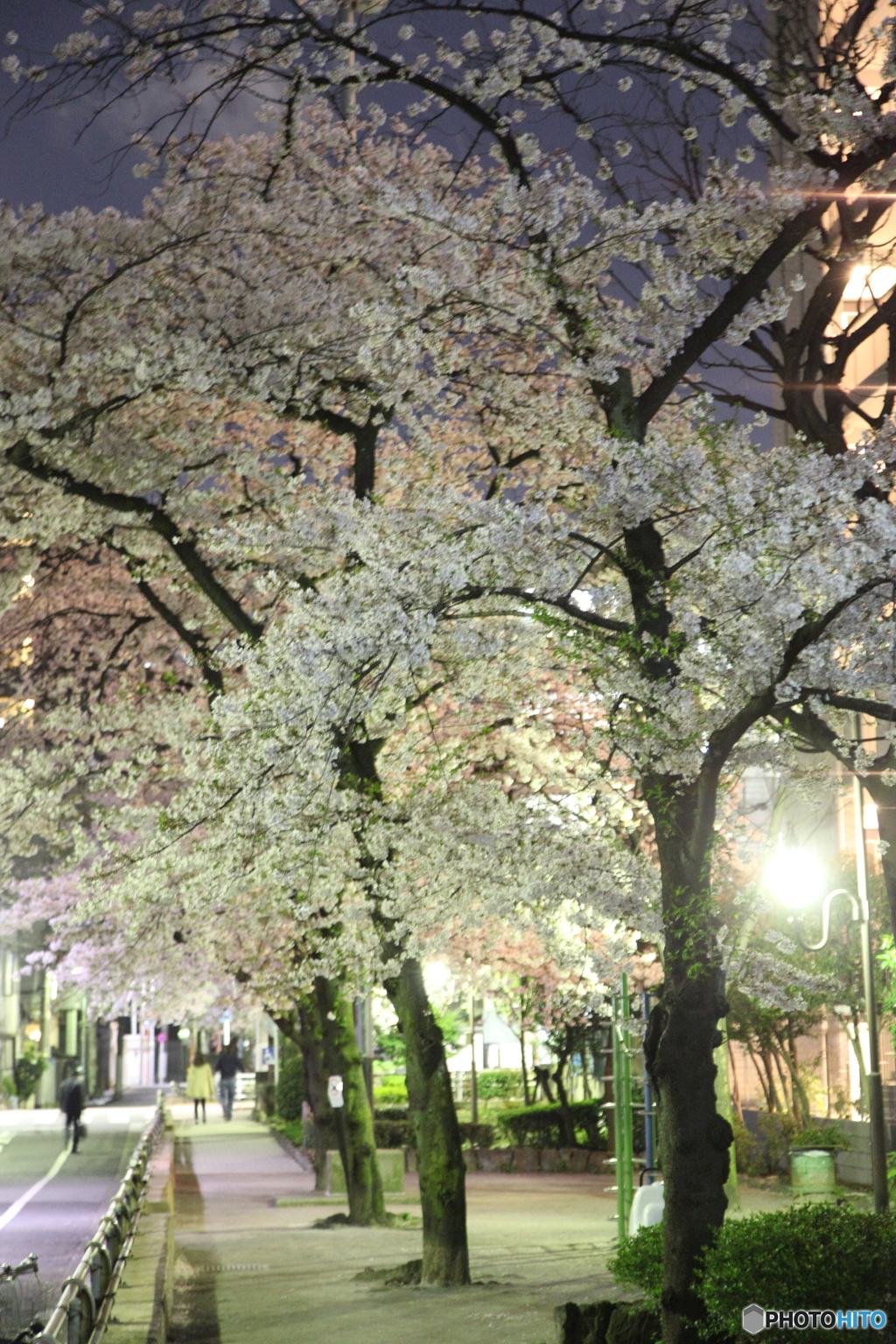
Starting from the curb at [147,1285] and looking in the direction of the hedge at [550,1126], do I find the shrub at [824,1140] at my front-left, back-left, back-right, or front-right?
front-right

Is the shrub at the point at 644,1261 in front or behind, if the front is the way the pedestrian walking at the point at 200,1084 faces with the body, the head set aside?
behind

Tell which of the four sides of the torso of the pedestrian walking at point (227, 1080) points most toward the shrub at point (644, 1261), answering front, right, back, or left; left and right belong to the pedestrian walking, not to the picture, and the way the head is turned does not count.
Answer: back

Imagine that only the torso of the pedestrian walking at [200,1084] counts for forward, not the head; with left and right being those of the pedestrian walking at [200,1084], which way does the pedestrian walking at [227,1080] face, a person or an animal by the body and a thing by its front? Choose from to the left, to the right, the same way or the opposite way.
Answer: the same way

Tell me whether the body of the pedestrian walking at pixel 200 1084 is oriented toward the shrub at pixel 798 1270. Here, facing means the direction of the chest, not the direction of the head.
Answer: no

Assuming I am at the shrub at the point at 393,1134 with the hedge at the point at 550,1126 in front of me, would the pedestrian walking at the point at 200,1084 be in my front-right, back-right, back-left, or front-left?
back-left

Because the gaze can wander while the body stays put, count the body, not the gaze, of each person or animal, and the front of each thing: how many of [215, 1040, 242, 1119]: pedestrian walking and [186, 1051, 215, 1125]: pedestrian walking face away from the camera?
2

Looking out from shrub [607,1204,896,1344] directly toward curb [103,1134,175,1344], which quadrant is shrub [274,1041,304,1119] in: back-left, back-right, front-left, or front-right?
front-right

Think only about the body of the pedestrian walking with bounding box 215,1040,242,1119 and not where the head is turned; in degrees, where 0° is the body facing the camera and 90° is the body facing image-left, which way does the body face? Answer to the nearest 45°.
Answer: approximately 180°

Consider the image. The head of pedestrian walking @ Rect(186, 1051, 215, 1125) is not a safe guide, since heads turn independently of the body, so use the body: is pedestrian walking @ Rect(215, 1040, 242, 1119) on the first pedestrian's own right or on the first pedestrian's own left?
on the first pedestrian's own right

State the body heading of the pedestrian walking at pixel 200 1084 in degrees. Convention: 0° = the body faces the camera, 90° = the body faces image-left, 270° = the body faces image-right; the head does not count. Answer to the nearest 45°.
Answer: approximately 180°

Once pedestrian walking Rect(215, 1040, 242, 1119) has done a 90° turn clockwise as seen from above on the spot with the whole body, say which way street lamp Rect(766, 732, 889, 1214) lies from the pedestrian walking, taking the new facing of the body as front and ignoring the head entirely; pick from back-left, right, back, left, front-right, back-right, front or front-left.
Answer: right

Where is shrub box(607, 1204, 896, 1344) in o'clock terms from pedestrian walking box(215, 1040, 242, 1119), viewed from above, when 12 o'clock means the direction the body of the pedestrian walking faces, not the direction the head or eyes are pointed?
The shrub is roughly at 6 o'clock from the pedestrian walking.
